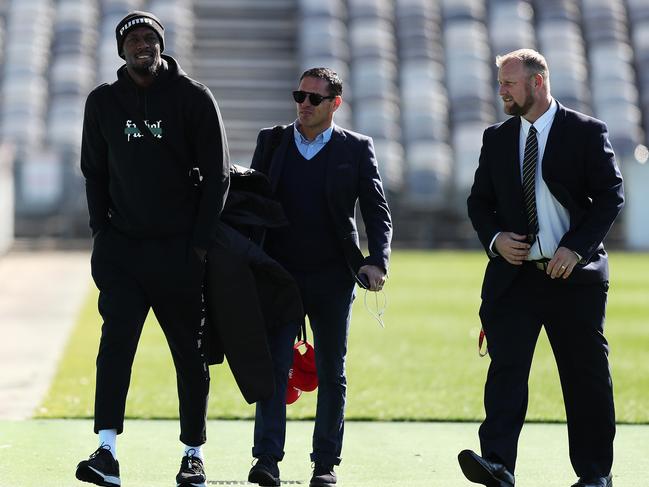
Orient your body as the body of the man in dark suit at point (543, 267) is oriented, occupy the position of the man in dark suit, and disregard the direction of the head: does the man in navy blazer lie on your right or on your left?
on your right

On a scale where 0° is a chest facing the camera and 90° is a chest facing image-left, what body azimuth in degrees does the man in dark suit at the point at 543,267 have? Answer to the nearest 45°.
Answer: approximately 45°

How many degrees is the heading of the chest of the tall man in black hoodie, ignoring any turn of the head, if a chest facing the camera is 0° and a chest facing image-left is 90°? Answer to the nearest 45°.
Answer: approximately 0°
